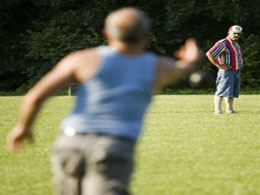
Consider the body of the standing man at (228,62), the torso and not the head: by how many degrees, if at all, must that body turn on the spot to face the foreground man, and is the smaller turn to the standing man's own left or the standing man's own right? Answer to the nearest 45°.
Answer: approximately 45° to the standing man's own right

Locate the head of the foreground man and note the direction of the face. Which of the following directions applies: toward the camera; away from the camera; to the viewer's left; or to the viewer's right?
away from the camera

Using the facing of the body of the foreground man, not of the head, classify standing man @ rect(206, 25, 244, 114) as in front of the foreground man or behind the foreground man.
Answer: in front

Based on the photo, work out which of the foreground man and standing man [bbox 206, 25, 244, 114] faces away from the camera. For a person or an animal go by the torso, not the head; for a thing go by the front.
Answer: the foreground man

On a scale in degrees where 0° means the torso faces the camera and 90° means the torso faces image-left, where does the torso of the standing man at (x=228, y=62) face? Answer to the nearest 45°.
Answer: approximately 315°

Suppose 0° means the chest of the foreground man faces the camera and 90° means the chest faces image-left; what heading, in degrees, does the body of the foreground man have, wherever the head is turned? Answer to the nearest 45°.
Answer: approximately 180°

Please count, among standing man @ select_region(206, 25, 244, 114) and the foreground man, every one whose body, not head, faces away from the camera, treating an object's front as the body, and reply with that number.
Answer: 1
